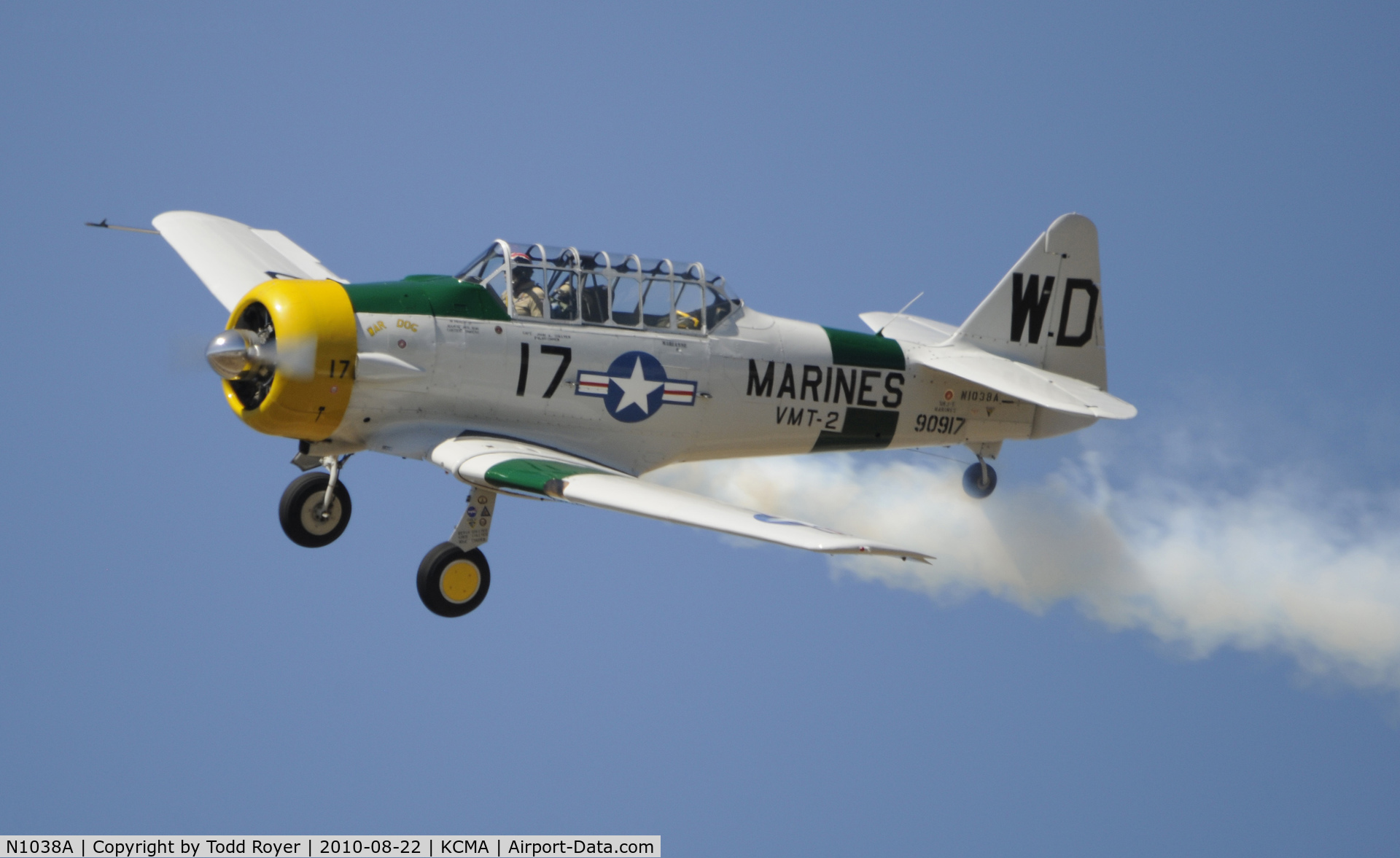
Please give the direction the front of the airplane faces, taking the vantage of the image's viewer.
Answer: facing the viewer and to the left of the viewer
